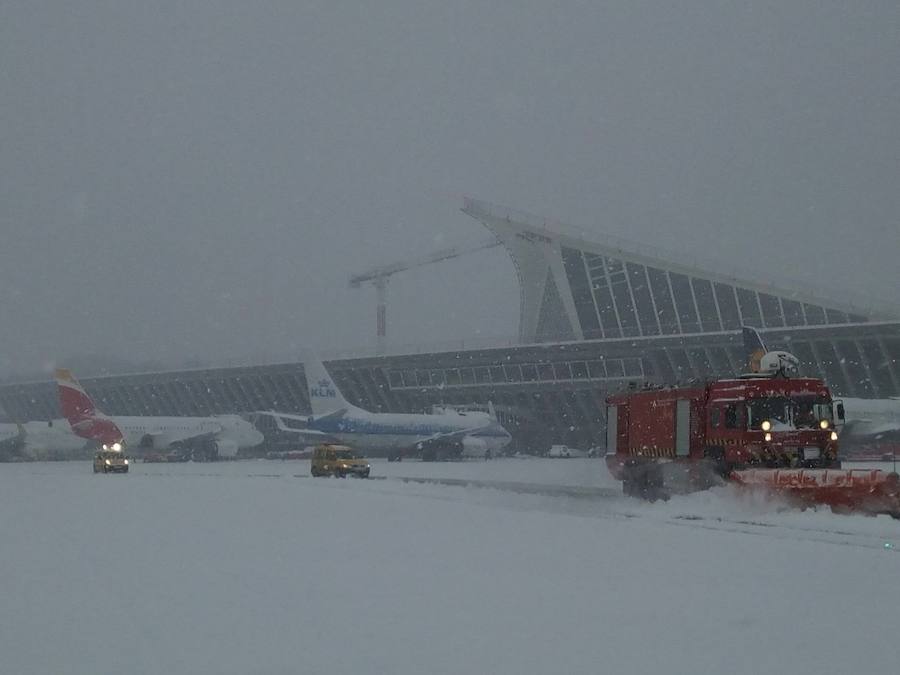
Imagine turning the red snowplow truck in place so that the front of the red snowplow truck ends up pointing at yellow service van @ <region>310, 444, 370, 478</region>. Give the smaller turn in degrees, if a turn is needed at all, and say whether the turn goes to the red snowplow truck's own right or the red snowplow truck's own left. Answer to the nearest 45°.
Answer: approximately 180°

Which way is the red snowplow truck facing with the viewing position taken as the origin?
facing the viewer and to the right of the viewer

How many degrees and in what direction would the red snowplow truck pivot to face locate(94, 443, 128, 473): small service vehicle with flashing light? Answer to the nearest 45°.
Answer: approximately 180°
